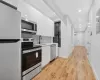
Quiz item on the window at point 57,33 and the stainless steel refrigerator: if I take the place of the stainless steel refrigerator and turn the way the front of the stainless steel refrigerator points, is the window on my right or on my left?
on my left

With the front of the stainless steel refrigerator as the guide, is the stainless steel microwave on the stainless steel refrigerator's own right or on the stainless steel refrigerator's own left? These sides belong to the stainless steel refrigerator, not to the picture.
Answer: on the stainless steel refrigerator's own left

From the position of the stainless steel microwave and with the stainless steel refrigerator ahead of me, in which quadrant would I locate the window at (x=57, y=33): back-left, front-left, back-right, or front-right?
back-left

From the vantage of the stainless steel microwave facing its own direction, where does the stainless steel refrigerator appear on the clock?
The stainless steel refrigerator is roughly at 2 o'clock from the stainless steel microwave.

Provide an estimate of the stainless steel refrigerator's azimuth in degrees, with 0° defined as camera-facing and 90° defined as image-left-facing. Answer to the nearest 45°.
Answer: approximately 315°

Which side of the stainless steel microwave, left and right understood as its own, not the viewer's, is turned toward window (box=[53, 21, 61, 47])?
left

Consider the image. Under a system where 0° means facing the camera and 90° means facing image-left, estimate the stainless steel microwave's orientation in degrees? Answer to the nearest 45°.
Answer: approximately 315°
